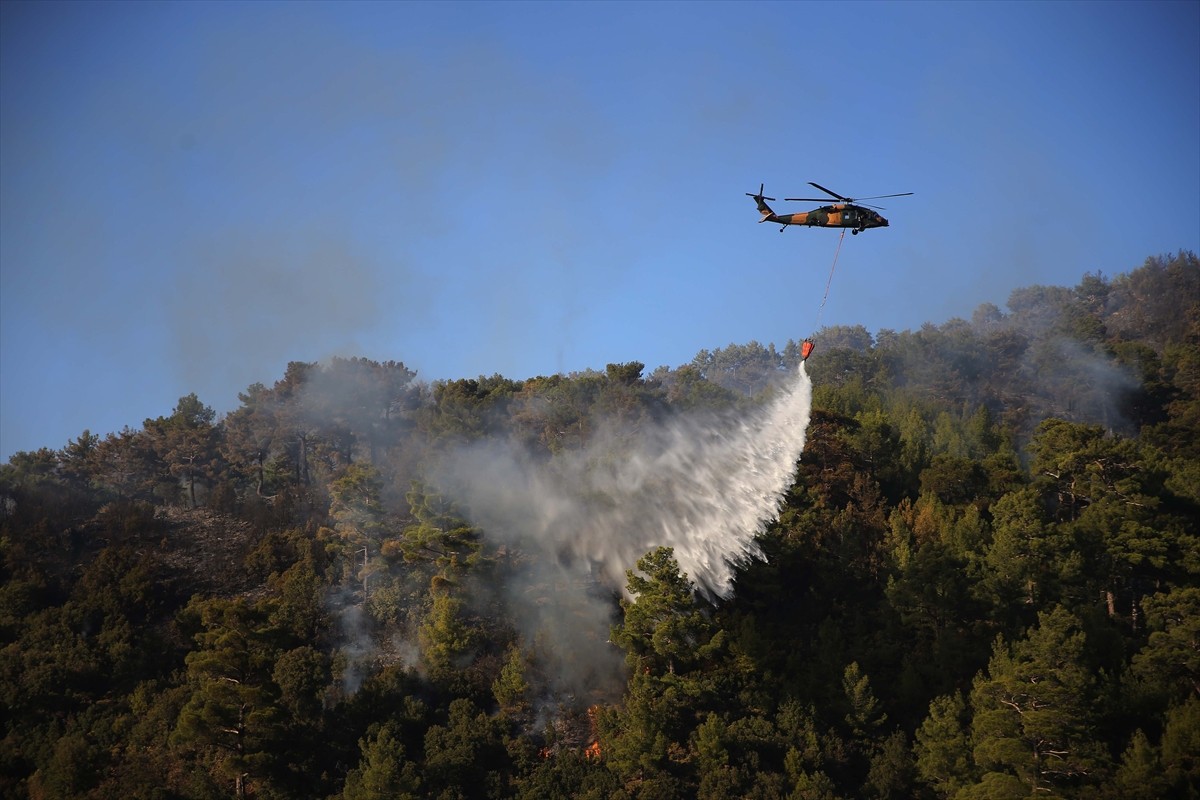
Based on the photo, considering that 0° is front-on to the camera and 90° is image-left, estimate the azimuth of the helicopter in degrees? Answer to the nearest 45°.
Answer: approximately 270°
